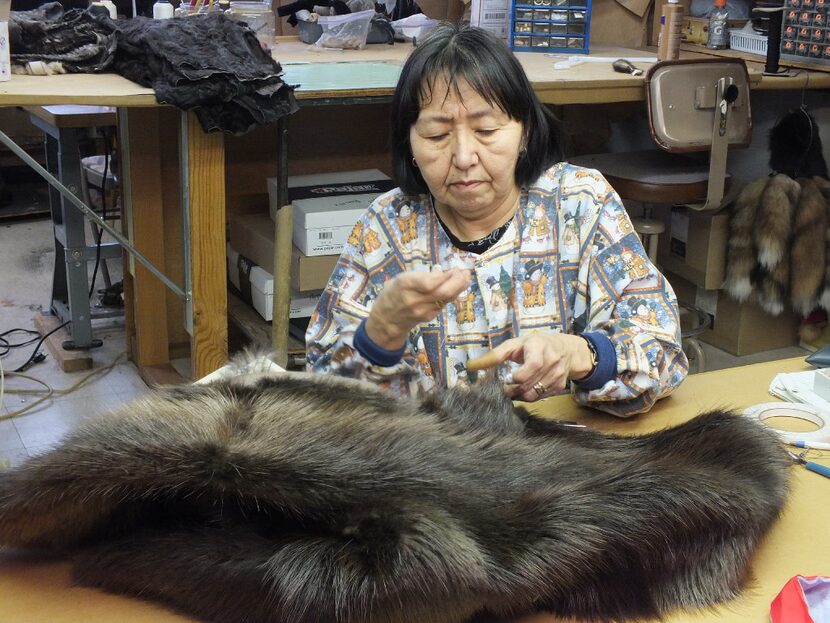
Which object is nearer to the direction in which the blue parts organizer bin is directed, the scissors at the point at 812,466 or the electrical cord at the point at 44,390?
the scissors

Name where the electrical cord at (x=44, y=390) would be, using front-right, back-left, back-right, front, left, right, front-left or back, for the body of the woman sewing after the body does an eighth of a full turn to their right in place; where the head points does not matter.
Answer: right

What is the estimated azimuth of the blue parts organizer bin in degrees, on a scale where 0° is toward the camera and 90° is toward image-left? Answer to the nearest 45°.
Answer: approximately 0°

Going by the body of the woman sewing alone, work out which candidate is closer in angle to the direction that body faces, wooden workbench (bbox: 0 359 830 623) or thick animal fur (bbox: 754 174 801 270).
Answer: the wooden workbench

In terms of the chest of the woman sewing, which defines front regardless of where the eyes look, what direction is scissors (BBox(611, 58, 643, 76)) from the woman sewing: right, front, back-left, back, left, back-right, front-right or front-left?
back

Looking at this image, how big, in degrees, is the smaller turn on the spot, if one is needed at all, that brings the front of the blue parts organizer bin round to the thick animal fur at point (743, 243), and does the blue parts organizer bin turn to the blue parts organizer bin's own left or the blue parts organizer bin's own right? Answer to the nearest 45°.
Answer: approximately 45° to the blue parts organizer bin's own left

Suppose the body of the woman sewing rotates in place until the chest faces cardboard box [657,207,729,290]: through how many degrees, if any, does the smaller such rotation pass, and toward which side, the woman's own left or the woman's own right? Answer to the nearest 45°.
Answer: approximately 180°

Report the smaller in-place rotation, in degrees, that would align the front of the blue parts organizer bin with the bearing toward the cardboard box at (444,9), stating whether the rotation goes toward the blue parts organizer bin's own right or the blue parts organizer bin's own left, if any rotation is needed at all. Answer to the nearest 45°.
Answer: approximately 135° to the blue parts organizer bin's own right

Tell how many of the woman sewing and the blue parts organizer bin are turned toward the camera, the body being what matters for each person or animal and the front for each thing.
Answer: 2

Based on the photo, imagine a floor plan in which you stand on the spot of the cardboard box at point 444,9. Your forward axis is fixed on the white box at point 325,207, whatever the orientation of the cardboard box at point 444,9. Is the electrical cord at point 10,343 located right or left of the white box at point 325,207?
right

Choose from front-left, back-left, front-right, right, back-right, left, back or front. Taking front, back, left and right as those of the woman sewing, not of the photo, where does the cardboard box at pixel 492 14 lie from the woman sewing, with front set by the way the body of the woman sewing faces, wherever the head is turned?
back

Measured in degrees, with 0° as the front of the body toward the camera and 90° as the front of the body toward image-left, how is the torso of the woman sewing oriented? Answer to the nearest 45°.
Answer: approximately 0°
